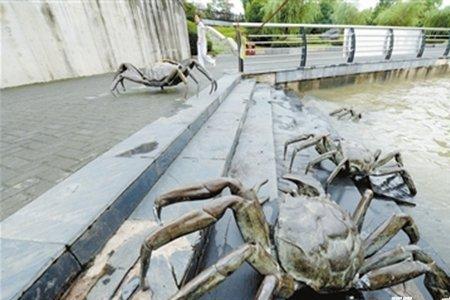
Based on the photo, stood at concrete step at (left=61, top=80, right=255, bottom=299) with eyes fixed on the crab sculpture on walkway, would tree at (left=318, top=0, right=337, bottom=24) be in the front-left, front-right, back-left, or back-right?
front-right

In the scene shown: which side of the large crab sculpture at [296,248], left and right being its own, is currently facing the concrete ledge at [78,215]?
left

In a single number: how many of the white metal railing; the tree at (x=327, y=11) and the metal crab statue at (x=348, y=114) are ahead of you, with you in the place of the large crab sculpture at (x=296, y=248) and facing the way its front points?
3

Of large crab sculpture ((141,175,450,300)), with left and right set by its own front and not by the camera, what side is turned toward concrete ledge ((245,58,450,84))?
front

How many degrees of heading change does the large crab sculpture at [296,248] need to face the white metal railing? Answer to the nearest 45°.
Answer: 0° — it already faces it

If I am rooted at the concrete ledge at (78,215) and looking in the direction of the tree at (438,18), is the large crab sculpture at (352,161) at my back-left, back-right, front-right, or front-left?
front-right

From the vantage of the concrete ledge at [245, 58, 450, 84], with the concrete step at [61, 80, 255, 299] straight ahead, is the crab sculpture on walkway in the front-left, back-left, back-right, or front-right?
front-right

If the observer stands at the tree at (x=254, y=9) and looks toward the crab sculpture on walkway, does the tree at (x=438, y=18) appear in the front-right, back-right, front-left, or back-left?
back-left

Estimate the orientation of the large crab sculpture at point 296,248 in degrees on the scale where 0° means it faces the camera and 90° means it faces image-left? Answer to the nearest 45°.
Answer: approximately 180°

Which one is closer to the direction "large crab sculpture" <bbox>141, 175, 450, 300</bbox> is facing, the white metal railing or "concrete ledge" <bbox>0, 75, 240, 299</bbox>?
the white metal railing

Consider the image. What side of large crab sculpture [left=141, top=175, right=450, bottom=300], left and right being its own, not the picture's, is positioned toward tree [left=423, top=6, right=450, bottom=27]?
front

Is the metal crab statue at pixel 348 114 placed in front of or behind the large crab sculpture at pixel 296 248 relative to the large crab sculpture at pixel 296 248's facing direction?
in front
